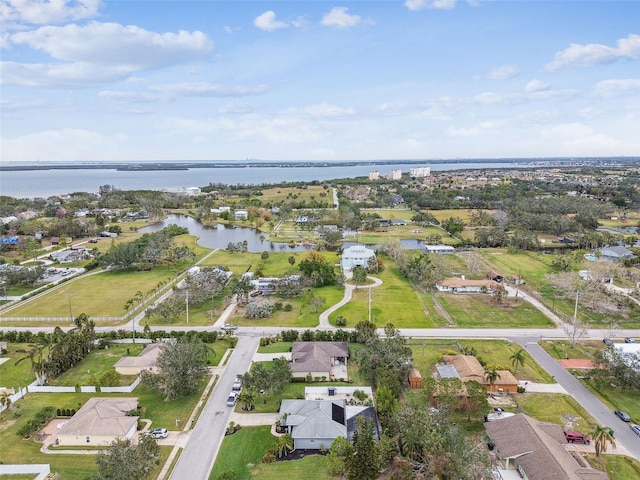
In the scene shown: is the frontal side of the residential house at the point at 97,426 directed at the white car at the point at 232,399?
yes

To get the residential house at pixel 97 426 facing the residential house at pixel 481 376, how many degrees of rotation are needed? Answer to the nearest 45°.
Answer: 0° — it already faces it

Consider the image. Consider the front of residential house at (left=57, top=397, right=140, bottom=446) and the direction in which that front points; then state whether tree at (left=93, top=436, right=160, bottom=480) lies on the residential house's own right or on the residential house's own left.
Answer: on the residential house's own right

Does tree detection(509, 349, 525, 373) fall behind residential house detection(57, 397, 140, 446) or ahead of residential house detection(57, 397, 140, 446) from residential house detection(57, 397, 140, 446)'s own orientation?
ahead

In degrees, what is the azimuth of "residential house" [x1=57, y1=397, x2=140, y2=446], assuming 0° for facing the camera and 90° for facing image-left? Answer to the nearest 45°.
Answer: approximately 270°

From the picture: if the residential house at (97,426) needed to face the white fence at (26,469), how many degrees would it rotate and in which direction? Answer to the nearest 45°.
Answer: approximately 135° to its right

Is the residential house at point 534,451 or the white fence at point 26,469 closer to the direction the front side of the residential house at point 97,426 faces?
the residential house

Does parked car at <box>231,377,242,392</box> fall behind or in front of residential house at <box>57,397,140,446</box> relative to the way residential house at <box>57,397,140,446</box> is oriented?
in front

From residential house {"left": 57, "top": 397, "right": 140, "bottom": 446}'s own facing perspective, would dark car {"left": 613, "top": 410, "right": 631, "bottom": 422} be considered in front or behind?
in front

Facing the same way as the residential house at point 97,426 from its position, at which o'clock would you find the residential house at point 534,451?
the residential house at point 534,451 is roughly at 1 o'clock from the residential house at point 97,426.
